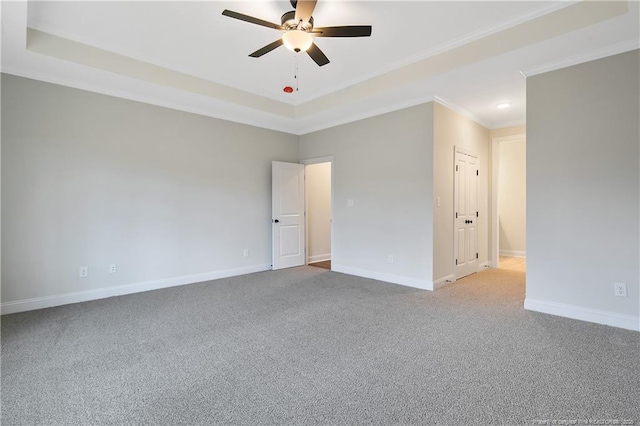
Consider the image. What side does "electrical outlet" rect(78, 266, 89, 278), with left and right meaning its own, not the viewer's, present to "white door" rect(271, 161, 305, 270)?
left

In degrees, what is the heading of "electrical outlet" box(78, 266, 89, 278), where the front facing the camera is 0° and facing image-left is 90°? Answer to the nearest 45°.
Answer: approximately 0°

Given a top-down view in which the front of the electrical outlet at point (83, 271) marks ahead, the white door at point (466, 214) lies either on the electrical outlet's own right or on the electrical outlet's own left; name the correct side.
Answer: on the electrical outlet's own left

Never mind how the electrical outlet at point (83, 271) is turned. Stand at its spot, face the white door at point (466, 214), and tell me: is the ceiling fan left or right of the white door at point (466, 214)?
right

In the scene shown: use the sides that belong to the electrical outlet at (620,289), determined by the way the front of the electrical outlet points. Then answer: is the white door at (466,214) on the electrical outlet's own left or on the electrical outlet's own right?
on the electrical outlet's own right

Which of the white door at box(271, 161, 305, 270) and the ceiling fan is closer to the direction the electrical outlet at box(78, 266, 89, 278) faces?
the ceiling fan

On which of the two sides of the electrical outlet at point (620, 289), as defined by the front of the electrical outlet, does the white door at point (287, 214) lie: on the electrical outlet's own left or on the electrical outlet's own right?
on the electrical outlet's own right
